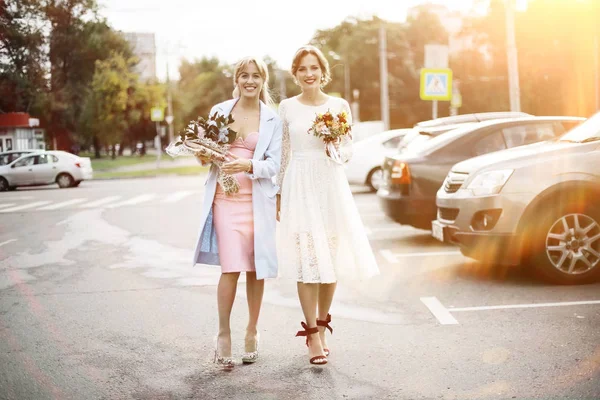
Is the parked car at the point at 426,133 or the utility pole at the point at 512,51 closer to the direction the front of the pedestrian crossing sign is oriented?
the parked car

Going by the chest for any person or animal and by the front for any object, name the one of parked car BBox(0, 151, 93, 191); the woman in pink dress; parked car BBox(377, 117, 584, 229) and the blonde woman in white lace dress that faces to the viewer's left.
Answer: parked car BBox(0, 151, 93, 191)

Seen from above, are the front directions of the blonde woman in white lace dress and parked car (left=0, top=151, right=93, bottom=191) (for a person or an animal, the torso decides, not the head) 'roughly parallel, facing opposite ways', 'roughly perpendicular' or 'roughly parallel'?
roughly perpendicular

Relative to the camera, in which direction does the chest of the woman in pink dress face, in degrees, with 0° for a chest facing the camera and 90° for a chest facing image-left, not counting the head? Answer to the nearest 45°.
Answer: approximately 0°

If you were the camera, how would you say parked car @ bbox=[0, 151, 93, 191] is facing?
facing to the left of the viewer

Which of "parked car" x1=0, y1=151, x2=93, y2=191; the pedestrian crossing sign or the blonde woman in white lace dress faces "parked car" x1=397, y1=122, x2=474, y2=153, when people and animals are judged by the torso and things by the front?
the pedestrian crossing sign

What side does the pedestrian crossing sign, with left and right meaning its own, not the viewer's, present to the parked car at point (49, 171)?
right

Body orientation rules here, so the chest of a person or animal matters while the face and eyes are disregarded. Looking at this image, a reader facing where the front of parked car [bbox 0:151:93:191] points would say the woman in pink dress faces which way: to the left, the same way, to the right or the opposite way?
to the left
